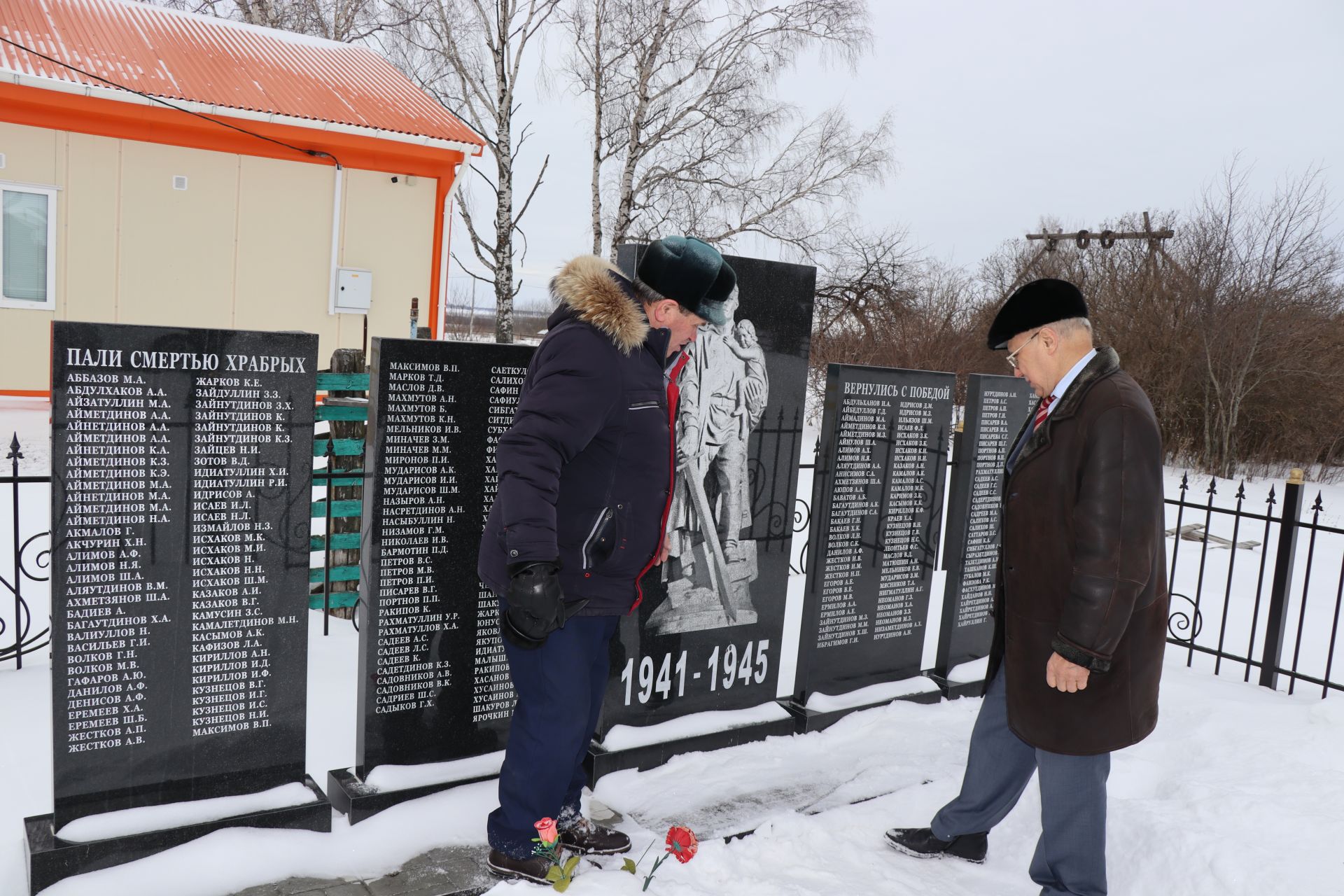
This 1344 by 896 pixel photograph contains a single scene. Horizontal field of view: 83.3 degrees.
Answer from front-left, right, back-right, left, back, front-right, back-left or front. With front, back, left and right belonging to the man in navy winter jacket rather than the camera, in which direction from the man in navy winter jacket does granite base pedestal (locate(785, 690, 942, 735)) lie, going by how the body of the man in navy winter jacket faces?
front-left

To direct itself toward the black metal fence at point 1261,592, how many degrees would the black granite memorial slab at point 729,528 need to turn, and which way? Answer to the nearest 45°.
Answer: approximately 90° to its left

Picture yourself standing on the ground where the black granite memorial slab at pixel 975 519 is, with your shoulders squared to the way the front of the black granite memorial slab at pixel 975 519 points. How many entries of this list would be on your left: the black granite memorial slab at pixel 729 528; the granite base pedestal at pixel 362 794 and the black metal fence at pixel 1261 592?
1

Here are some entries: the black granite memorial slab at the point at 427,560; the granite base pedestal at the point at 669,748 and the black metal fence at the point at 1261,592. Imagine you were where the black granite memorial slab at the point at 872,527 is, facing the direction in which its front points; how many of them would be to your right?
2

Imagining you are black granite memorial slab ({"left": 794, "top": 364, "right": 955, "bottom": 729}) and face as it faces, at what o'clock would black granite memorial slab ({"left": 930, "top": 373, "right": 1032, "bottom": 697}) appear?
black granite memorial slab ({"left": 930, "top": 373, "right": 1032, "bottom": 697}) is roughly at 9 o'clock from black granite memorial slab ({"left": 794, "top": 364, "right": 955, "bottom": 729}).

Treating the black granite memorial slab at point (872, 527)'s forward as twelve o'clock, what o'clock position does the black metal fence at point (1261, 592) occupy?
The black metal fence is roughly at 9 o'clock from the black granite memorial slab.

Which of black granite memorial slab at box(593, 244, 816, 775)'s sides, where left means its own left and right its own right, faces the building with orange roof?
back

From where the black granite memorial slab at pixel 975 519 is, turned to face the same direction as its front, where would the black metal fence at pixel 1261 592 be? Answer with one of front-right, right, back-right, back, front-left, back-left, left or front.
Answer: left

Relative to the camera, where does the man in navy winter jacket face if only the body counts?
to the viewer's right

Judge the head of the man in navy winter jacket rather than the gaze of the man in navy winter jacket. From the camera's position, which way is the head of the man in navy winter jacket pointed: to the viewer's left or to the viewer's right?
to the viewer's right

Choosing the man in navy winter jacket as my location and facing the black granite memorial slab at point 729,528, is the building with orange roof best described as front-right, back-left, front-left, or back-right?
front-left

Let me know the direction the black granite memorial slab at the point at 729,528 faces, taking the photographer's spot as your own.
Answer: facing the viewer and to the right of the viewer

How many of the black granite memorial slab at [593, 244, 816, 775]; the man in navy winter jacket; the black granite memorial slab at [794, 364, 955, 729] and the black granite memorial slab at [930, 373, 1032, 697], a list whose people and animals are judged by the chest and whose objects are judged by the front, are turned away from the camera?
0

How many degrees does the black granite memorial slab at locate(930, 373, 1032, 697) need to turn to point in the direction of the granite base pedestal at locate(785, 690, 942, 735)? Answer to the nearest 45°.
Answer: approximately 90° to its right

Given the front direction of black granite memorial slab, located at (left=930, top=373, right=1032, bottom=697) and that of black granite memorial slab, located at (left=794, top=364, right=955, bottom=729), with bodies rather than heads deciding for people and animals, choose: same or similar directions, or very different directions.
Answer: same or similar directions

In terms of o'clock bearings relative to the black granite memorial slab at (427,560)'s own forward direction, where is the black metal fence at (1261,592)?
The black metal fence is roughly at 10 o'clock from the black granite memorial slab.
